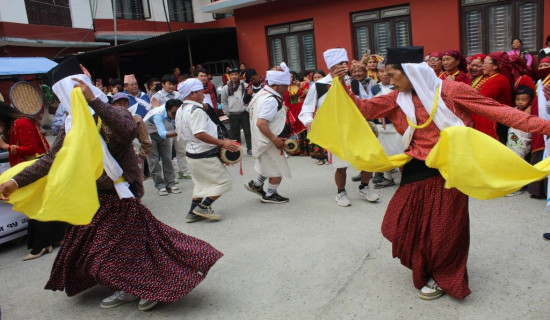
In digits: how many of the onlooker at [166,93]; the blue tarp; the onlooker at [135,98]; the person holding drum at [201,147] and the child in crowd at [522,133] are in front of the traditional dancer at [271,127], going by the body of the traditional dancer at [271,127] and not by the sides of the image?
1

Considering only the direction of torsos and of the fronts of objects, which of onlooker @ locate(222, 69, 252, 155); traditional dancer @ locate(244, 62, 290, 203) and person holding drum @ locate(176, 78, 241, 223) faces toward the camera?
the onlooker

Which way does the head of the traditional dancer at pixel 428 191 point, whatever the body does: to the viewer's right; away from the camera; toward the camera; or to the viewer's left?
to the viewer's left

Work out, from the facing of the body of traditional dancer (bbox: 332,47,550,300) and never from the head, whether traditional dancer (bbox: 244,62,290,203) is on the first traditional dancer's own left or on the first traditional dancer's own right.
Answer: on the first traditional dancer's own right

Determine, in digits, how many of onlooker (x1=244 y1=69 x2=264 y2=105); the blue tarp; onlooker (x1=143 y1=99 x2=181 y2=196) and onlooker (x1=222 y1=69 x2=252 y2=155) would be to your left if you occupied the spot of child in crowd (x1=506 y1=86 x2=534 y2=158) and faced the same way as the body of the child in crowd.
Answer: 0

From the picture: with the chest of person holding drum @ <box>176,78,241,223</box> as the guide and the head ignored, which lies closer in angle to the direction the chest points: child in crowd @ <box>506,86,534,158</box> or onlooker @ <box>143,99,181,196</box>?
the child in crowd

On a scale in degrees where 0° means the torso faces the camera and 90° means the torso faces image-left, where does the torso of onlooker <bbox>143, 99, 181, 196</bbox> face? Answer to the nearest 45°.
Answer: approximately 315°

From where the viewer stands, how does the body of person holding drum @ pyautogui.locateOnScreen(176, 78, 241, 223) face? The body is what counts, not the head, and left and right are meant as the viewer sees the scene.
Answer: facing to the right of the viewer

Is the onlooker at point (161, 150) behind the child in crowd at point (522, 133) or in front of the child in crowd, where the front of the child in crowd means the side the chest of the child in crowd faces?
in front

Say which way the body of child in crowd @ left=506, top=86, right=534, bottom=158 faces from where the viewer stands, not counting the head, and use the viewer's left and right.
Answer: facing the viewer and to the left of the viewer

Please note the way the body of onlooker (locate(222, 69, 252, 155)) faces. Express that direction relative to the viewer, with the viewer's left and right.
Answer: facing the viewer
